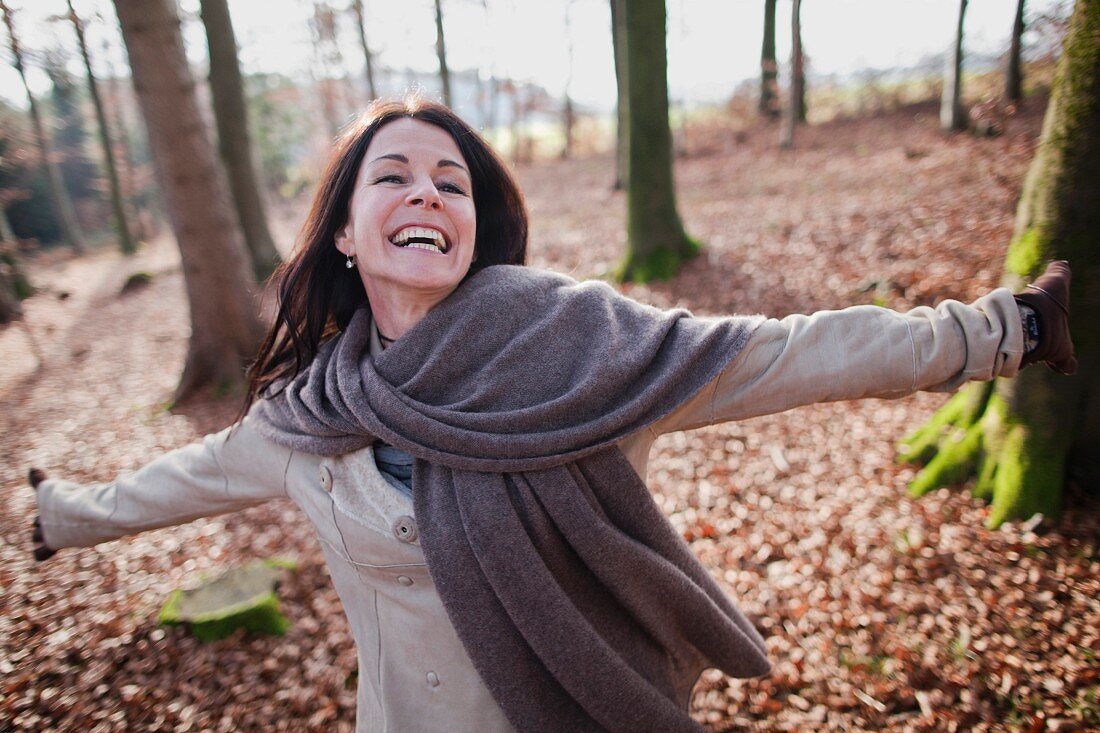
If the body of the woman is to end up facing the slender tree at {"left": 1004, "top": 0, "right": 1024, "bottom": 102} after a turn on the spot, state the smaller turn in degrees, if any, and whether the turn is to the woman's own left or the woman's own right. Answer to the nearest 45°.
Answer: approximately 135° to the woman's own left

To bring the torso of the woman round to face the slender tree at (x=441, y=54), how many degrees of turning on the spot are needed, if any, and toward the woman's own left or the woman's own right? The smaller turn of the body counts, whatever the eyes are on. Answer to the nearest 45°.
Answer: approximately 180°

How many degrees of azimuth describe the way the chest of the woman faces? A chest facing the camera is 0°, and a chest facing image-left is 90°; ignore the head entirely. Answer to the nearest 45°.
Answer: approximately 0°

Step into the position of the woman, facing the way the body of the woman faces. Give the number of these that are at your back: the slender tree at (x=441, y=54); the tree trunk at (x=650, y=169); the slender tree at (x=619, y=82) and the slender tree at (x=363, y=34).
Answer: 4

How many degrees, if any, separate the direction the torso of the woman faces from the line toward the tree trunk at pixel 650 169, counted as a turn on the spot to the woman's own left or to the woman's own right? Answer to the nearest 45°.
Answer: approximately 180°

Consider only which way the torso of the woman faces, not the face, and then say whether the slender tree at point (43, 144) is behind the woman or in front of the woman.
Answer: behind

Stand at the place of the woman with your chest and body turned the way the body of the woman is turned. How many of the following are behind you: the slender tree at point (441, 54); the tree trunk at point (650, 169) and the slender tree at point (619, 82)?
3

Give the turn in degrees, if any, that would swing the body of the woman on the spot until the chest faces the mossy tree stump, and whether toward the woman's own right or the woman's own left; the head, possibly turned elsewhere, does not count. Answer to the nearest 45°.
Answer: approximately 135° to the woman's own right

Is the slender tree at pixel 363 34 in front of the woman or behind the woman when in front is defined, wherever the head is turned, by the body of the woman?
behind

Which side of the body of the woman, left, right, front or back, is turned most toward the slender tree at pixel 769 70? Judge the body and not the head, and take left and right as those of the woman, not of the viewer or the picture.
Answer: back
